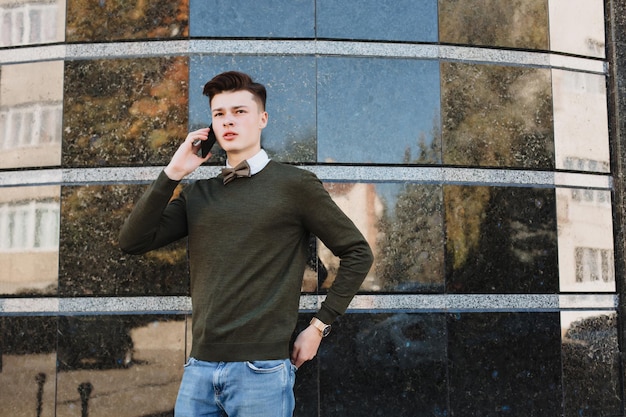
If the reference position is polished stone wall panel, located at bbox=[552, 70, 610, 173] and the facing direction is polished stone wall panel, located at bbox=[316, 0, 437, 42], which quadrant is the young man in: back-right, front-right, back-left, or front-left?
front-left

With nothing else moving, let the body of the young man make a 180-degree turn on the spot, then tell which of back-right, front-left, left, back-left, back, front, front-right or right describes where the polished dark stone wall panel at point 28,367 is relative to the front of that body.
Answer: left

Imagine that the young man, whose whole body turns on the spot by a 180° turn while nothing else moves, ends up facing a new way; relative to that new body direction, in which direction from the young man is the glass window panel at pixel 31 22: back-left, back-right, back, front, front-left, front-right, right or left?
left

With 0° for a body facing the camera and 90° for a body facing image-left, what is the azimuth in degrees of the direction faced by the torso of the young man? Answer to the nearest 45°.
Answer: approximately 45°

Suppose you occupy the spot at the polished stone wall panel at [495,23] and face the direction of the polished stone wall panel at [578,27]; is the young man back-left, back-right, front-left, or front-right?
back-right

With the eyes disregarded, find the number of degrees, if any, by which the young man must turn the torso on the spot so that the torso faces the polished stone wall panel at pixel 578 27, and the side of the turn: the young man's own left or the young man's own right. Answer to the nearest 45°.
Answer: approximately 180°

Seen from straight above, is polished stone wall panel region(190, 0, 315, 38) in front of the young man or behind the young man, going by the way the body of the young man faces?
behind

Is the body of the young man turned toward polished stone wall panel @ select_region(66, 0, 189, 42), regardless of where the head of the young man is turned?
no

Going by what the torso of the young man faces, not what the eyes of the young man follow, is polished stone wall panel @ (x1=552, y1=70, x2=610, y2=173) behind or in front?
behind

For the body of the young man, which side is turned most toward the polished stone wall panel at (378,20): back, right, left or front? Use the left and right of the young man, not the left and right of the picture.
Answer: back
